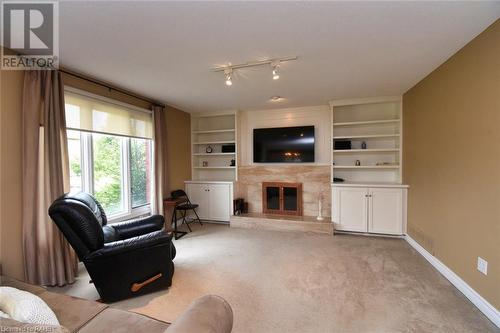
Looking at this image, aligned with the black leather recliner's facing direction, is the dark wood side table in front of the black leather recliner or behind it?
in front

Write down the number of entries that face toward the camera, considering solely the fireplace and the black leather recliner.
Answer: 1

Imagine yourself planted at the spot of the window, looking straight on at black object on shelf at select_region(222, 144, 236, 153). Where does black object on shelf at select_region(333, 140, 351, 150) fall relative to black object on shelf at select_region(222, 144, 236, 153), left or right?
right

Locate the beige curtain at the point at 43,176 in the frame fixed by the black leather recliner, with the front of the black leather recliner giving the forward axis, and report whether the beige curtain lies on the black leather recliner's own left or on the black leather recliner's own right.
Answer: on the black leather recliner's own left

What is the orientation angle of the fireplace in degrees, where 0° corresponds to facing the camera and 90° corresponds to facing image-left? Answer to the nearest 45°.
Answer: approximately 0°

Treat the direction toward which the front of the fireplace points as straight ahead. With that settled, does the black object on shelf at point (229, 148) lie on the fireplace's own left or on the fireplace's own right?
on the fireplace's own right

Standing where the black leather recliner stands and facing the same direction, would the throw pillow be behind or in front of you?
behind

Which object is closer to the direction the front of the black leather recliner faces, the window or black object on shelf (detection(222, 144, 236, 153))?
the black object on shelf

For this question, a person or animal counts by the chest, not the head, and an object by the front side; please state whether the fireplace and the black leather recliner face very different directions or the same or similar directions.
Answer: very different directions

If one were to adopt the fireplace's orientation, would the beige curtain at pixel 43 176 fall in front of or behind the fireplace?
in front
